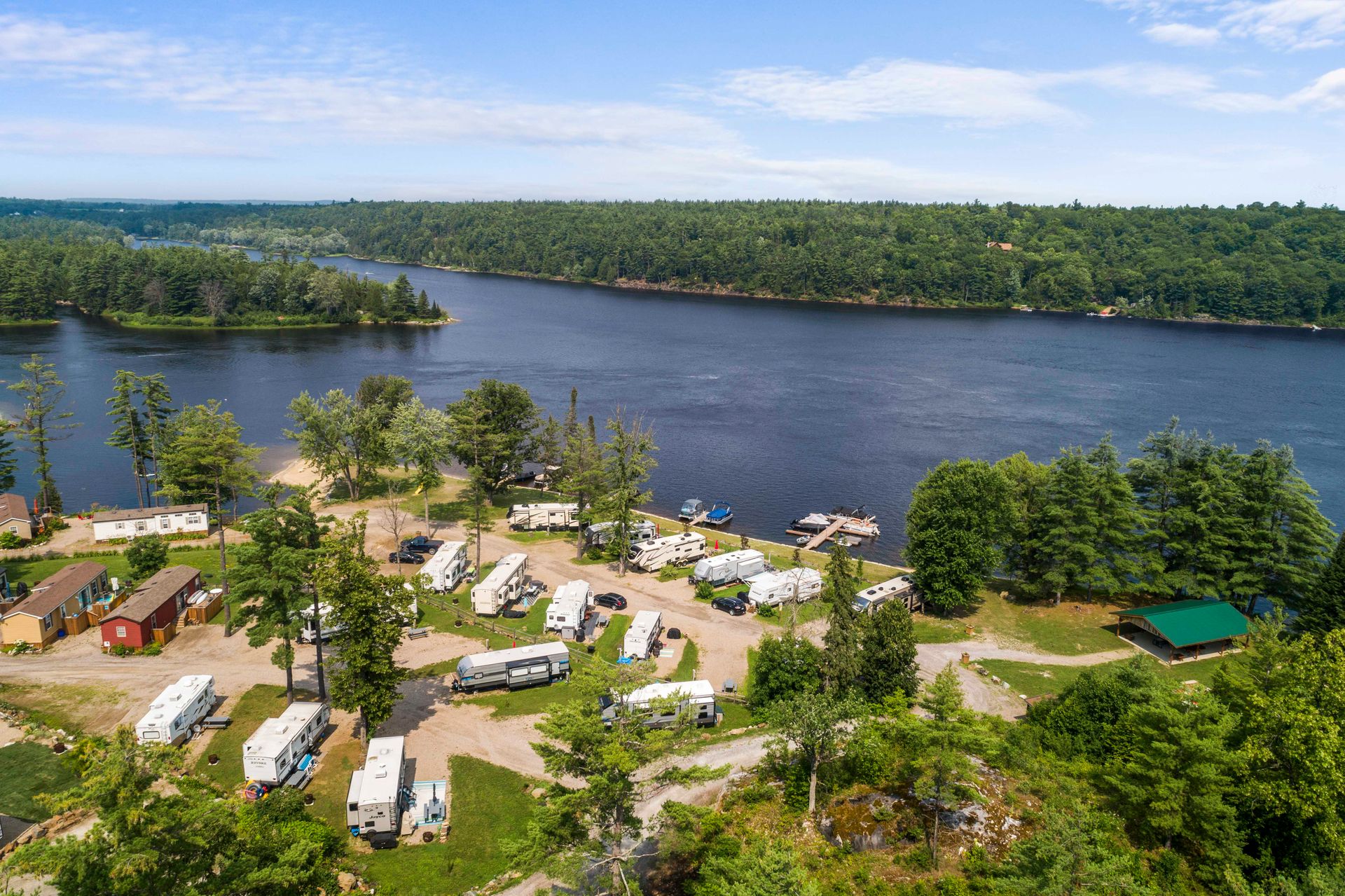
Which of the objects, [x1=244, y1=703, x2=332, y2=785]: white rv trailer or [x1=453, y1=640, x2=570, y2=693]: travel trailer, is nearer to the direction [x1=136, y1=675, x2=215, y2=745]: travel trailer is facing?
the travel trailer

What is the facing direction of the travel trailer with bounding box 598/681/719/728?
to the viewer's left

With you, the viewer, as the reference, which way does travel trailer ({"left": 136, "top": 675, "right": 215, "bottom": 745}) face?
facing away from the viewer and to the right of the viewer

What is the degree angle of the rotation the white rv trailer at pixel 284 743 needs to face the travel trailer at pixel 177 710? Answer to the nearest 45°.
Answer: approximately 90° to its left

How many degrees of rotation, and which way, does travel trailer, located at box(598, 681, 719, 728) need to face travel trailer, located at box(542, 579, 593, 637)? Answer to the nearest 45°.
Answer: approximately 45° to its right

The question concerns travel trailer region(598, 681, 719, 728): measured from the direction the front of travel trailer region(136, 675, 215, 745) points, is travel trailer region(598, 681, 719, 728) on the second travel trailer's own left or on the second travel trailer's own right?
on the second travel trailer's own right

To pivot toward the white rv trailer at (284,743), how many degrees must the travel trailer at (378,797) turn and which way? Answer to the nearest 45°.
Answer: approximately 45° to its left

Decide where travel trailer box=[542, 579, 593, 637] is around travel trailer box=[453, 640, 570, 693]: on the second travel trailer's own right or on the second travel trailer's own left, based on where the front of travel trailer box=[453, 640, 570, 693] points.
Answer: on the second travel trailer's own right

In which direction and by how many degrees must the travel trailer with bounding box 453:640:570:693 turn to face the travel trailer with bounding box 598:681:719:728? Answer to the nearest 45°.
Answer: approximately 135° to its left

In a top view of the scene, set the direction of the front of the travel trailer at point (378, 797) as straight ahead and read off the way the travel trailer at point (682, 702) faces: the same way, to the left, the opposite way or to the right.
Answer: to the left

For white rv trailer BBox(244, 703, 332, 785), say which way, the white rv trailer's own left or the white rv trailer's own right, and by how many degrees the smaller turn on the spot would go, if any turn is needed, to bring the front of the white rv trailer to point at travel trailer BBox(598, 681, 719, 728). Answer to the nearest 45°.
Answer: approximately 45° to the white rv trailer's own right

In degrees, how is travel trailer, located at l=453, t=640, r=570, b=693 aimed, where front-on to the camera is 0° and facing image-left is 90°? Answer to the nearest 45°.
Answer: approximately 90°
